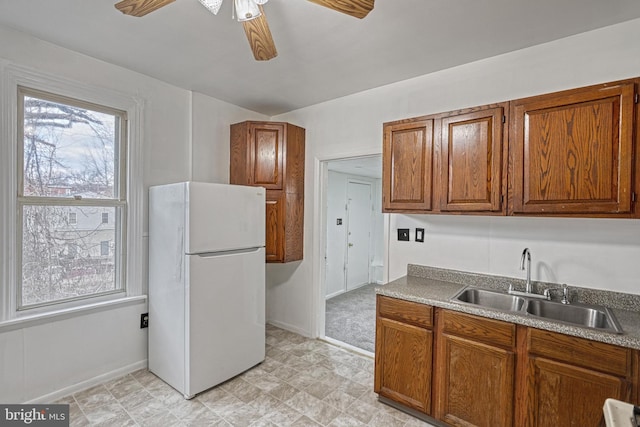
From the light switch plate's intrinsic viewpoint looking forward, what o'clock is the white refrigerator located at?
The white refrigerator is roughly at 2 o'clock from the light switch plate.

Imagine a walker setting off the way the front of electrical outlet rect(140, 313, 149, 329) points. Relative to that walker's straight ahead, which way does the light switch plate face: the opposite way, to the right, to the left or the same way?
to the right

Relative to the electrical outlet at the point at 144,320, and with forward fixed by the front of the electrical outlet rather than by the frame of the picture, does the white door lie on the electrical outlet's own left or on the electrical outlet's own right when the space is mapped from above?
on the electrical outlet's own left

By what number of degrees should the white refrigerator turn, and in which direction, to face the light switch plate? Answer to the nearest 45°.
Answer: approximately 45° to its left

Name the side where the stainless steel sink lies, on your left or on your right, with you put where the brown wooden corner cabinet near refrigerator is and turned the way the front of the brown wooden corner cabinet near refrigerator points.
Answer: on your left

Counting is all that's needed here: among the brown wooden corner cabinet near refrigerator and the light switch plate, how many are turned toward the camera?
2

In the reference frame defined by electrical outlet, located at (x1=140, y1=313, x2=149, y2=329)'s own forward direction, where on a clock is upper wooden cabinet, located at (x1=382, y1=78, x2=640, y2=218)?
The upper wooden cabinet is roughly at 12 o'clock from the electrical outlet.

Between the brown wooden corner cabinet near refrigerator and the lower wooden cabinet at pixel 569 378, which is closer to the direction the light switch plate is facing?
the lower wooden cabinet

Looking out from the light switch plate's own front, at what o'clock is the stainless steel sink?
The stainless steel sink is roughly at 10 o'clock from the light switch plate.
